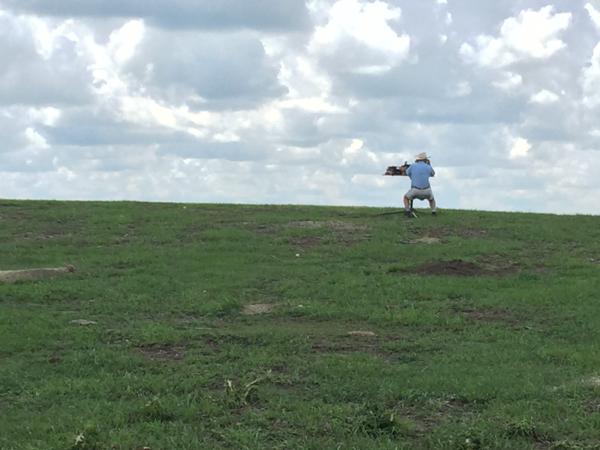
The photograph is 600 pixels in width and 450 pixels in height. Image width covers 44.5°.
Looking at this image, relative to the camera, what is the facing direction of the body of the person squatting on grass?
away from the camera
